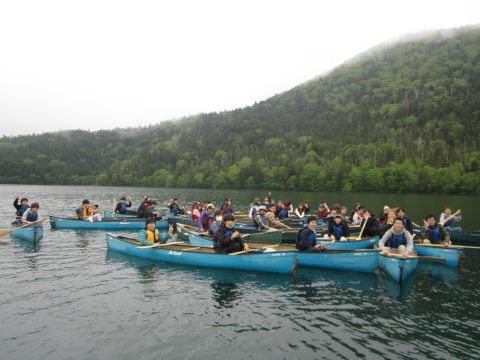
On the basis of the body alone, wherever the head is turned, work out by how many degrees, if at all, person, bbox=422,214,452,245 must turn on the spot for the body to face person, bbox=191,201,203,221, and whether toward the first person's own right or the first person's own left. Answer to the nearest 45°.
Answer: approximately 90° to the first person's own right

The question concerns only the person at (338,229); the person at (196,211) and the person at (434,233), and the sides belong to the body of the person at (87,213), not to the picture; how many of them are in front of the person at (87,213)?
3

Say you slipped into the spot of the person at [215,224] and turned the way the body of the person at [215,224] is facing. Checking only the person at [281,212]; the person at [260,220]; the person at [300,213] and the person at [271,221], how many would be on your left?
4

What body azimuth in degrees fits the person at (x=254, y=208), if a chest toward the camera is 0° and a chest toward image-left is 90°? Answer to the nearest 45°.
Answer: approximately 315°

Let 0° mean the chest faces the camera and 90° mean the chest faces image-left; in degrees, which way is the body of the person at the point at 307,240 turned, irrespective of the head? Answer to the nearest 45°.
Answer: approximately 315°
